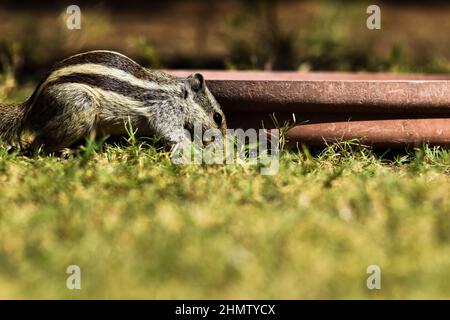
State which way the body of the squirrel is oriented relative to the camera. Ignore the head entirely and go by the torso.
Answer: to the viewer's right
